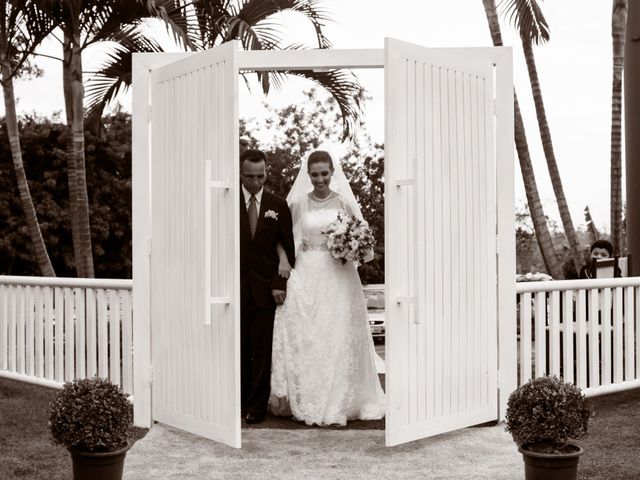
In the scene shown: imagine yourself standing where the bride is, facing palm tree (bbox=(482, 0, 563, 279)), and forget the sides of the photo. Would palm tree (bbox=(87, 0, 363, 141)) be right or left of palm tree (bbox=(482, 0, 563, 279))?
left

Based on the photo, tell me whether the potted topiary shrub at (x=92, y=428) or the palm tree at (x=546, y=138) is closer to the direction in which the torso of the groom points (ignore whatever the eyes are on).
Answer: the potted topiary shrub

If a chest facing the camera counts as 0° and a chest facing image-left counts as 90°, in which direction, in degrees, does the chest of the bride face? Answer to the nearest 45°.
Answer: approximately 0°

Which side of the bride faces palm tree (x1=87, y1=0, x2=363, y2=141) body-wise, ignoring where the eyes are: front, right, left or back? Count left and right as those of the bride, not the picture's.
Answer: back

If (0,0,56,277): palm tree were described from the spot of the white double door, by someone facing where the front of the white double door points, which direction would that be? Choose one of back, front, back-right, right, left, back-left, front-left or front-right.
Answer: back-right

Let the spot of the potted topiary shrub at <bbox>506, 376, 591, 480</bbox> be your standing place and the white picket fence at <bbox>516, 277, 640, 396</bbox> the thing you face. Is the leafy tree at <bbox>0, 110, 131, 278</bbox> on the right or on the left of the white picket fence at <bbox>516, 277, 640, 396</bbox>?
left

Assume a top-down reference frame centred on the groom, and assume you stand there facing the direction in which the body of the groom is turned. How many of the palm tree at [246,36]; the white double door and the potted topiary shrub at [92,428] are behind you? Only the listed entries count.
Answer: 1

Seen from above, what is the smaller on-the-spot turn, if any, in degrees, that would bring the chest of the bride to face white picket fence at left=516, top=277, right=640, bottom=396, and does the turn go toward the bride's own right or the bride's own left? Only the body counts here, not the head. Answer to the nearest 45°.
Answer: approximately 90° to the bride's own left

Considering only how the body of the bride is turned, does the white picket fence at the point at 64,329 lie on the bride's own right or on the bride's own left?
on the bride's own right

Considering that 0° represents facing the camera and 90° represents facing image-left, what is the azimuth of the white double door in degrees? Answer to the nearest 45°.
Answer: approximately 0°
